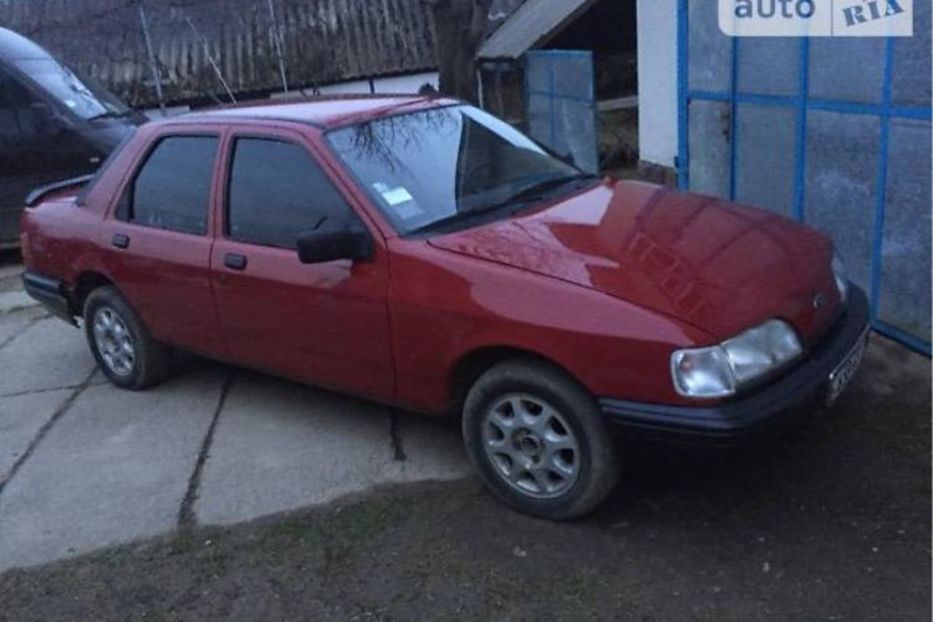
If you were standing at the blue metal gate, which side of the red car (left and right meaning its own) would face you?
left

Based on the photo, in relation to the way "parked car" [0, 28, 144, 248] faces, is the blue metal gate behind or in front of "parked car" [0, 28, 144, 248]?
in front

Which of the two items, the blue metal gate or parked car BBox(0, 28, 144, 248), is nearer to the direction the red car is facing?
the blue metal gate

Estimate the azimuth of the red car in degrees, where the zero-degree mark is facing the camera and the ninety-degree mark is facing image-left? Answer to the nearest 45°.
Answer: approximately 315°

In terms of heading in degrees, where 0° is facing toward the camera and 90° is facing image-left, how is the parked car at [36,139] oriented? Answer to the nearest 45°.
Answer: approximately 315°

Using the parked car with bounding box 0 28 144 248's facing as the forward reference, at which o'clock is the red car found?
The red car is roughly at 1 o'clock from the parked car.

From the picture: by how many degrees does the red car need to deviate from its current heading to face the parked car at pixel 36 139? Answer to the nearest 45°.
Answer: approximately 180°
